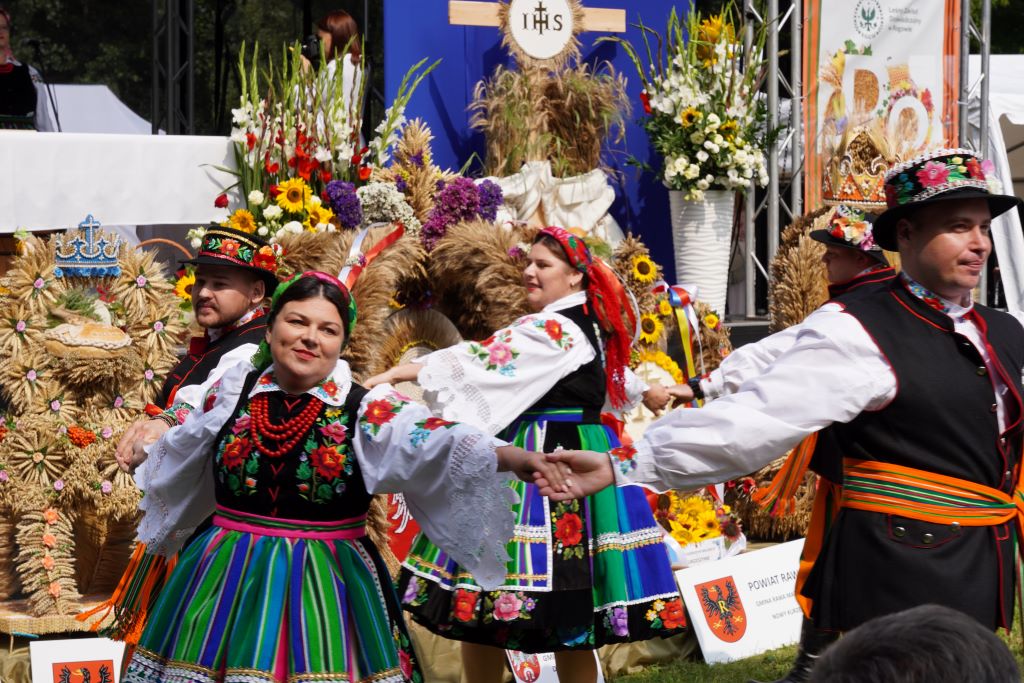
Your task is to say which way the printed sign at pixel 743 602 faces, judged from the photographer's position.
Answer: facing the viewer

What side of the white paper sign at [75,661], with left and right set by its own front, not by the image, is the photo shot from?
front

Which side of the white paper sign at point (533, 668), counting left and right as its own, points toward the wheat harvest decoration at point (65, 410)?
right

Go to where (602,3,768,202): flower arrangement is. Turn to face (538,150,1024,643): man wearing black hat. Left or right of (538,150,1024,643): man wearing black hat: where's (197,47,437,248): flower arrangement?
right

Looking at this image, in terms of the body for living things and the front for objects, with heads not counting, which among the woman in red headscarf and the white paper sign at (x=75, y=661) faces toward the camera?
the white paper sign

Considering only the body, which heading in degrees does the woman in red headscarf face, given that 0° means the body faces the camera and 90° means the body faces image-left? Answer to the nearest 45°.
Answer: approximately 90°

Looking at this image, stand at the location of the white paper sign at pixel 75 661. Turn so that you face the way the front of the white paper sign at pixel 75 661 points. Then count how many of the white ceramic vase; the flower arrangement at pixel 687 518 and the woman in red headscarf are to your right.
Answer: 0

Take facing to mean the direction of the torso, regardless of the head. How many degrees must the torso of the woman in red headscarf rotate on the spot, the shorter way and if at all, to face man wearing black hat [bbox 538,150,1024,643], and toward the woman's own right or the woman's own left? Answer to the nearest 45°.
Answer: approximately 135° to the woman's own left

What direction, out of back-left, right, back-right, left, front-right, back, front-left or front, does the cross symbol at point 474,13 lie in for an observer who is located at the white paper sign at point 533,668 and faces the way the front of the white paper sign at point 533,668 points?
back
